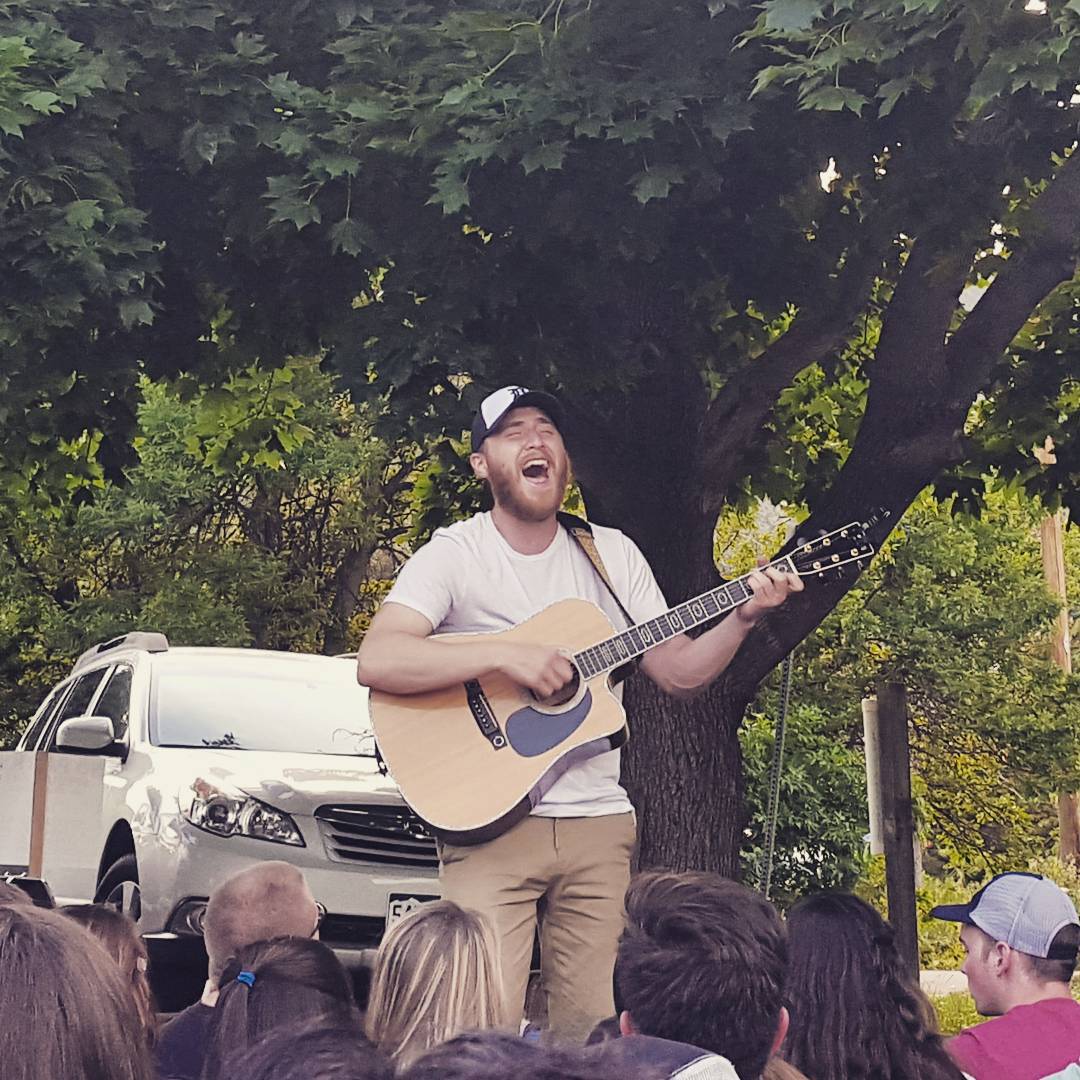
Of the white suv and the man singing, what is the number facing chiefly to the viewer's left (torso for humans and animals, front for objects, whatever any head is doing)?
0

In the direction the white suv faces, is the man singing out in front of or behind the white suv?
in front

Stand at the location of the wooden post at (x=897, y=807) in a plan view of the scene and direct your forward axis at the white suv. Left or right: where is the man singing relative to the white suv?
left

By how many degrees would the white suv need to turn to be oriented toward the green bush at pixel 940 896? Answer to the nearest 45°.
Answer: approximately 90° to its left

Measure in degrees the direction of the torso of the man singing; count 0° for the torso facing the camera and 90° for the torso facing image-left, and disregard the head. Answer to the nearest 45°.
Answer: approximately 0°

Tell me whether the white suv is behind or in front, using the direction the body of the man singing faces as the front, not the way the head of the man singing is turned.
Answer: behind

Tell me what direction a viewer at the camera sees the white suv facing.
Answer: facing the viewer and to the right of the viewer
